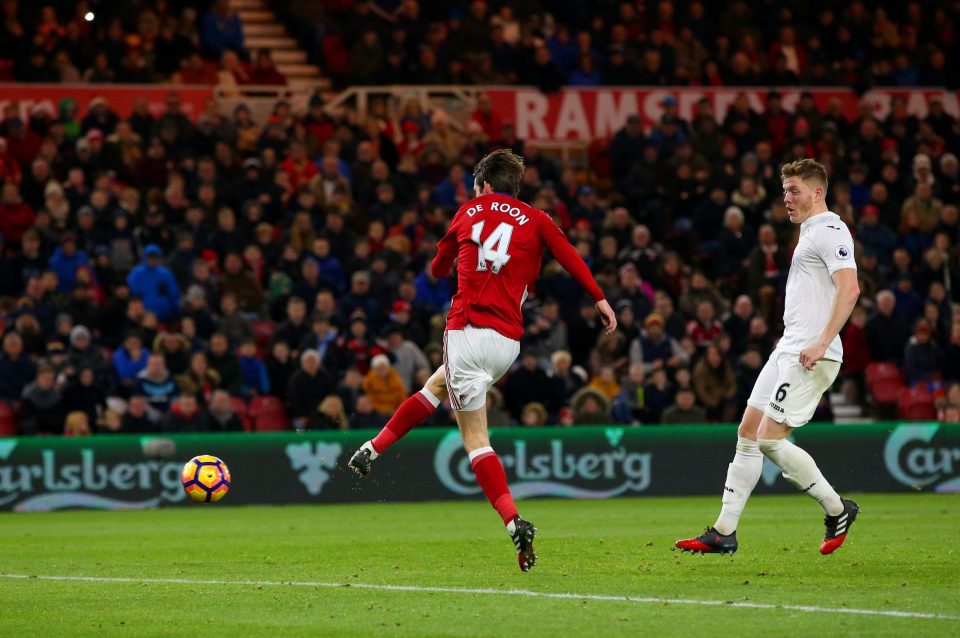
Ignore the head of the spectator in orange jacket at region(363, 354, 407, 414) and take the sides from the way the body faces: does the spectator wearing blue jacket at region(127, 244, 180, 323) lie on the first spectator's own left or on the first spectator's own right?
on the first spectator's own right

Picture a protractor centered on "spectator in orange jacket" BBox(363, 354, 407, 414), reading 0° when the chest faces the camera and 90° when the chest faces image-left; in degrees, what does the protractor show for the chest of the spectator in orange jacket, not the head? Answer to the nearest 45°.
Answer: approximately 0°

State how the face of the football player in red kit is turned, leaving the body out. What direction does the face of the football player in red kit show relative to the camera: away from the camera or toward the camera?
away from the camera

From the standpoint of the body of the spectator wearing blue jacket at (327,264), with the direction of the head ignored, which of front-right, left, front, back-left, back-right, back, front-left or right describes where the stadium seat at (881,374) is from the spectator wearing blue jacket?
left

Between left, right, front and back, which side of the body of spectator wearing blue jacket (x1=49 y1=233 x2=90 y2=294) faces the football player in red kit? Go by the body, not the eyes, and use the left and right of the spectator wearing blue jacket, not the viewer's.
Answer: front

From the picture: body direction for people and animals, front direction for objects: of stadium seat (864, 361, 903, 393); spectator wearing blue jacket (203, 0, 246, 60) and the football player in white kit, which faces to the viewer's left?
the football player in white kit

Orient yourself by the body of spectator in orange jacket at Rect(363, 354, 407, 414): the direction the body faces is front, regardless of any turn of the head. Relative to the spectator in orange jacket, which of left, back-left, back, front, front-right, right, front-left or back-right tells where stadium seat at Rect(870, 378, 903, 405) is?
left

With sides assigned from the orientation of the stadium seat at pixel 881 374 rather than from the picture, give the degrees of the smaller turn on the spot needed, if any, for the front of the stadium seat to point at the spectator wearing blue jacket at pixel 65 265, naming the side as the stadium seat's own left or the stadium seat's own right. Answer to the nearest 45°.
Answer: approximately 90° to the stadium seat's own right
